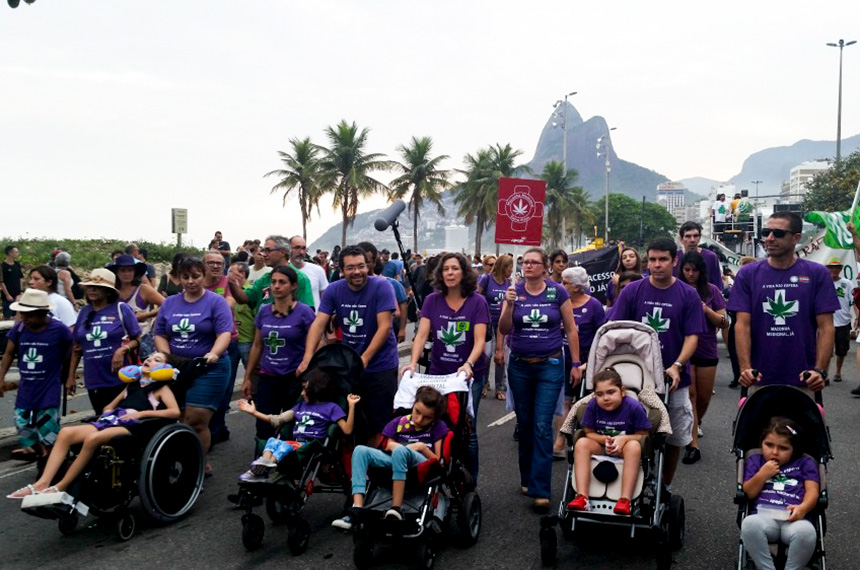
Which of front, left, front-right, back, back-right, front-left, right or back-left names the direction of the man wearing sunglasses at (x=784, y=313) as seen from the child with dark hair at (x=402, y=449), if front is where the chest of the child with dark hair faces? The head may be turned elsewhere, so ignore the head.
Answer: back-left

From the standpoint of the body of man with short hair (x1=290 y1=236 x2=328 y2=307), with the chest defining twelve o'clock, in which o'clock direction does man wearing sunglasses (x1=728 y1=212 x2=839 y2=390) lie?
The man wearing sunglasses is roughly at 11 o'clock from the man with short hair.

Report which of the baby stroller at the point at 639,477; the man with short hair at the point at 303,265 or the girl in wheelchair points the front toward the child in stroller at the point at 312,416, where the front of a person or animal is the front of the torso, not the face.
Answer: the man with short hair

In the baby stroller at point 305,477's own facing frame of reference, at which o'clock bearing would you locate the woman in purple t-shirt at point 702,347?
The woman in purple t-shirt is roughly at 7 o'clock from the baby stroller.

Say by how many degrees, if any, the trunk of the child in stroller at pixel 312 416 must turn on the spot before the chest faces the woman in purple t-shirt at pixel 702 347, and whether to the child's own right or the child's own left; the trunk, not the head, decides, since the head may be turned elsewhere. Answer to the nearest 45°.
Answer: approximately 135° to the child's own left

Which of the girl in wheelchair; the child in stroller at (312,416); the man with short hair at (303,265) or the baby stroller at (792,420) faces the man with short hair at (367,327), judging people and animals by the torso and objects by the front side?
the man with short hair at (303,265)

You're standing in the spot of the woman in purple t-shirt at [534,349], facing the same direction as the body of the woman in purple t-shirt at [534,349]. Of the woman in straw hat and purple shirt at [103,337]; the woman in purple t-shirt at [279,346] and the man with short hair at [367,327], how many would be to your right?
3

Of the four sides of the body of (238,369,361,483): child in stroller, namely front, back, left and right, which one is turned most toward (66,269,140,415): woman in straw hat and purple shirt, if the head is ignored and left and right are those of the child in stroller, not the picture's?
right

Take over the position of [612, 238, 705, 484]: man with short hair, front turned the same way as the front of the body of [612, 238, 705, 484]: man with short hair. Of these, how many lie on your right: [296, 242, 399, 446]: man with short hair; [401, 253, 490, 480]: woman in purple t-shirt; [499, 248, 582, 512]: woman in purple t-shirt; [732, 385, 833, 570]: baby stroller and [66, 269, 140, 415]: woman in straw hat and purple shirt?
4

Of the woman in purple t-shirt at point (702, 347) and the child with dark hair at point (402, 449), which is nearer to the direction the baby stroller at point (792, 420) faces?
the child with dark hair

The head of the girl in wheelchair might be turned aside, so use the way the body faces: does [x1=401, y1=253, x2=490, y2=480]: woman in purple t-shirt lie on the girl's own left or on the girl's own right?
on the girl's own left

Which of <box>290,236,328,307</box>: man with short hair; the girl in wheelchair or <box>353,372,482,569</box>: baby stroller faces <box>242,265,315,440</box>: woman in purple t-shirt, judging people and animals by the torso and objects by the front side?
the man with short hair

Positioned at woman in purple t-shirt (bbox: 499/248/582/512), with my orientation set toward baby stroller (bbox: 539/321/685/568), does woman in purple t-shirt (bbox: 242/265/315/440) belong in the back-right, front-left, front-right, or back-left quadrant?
back-right

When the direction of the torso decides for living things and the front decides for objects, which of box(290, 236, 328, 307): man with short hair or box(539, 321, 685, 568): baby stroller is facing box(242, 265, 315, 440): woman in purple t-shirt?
the man with short hair

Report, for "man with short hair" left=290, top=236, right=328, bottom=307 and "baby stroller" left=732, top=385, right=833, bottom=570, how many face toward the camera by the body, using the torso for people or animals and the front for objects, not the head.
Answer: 2

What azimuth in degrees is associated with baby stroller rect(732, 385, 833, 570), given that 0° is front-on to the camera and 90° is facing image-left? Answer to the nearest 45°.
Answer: approximately 0°
